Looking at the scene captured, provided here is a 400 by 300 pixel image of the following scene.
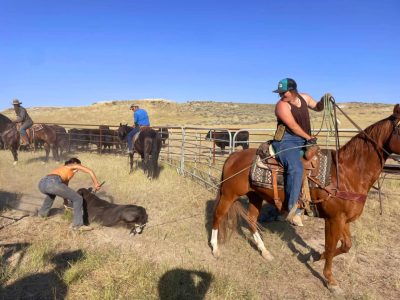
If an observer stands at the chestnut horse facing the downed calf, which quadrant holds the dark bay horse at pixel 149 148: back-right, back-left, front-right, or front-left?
front-right

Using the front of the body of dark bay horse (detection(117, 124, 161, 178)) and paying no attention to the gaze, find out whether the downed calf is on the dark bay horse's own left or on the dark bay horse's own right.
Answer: on the dark bay horse's own left

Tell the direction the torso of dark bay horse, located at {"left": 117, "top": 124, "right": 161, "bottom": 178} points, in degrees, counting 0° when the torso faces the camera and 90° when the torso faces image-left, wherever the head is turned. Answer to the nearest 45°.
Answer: approximately 135°

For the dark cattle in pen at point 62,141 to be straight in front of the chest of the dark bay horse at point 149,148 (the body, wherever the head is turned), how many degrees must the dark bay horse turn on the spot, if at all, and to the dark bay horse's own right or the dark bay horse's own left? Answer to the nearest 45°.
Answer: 0° — it already faces it

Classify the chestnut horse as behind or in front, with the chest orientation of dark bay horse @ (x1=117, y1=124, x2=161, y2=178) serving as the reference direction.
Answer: behind
